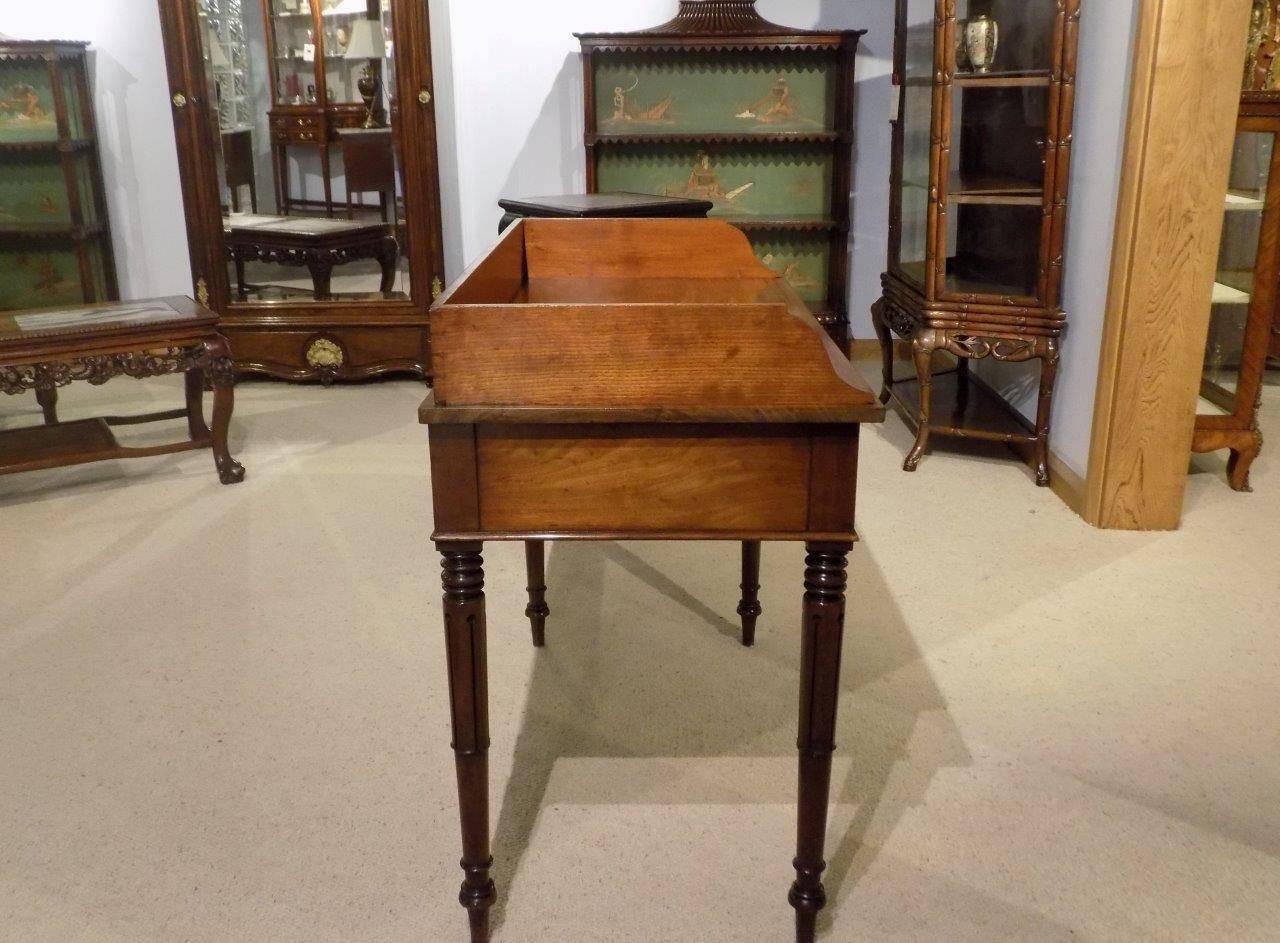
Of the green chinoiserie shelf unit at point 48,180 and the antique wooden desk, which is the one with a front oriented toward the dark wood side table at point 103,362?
the green chinoiserie shelf unit

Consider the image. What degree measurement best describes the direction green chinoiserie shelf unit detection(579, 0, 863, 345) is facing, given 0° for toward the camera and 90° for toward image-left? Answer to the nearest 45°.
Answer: approximately 0°

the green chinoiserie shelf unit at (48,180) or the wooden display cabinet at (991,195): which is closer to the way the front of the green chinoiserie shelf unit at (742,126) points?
the wooden display cabinet

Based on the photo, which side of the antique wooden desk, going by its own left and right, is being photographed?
right

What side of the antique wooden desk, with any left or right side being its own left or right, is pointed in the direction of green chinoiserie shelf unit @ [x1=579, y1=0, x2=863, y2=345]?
left

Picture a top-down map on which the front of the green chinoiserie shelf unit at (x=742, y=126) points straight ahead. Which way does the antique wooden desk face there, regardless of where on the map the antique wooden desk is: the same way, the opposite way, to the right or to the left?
to the left
